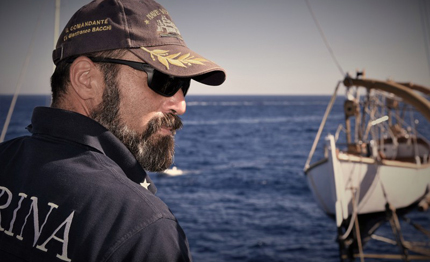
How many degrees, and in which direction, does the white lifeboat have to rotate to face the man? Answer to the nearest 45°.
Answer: approximately 45° to its left

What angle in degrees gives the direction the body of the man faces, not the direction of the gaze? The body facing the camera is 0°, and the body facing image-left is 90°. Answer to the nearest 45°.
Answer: approximately 225°

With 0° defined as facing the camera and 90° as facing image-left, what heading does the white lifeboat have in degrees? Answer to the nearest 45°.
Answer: approximately 45°

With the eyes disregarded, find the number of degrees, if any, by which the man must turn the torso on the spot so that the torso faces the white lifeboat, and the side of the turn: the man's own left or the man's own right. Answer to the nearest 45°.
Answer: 0° — they already face it
